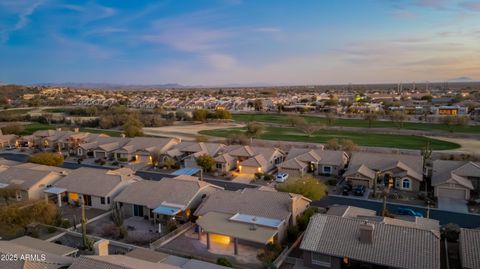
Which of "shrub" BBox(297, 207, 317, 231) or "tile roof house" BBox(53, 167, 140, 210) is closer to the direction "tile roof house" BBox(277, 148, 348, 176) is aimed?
the shrub

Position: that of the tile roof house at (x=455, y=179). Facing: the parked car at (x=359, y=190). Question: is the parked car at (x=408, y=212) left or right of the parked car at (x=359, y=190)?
left

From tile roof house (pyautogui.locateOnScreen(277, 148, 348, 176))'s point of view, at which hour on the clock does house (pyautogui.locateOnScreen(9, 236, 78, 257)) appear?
The house is roughly at 1 o'clock from the tile roof house.

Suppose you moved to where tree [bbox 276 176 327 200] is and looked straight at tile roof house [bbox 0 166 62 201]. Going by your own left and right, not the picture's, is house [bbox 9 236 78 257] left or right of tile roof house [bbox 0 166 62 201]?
left

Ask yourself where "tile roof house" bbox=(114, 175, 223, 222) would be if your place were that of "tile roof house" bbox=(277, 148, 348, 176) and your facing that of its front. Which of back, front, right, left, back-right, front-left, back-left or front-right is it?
front-right

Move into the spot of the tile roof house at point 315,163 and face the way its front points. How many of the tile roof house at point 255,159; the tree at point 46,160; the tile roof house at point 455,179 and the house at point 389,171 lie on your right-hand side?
2

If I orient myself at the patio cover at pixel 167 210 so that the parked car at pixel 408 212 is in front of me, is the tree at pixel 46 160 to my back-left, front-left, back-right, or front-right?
back-left

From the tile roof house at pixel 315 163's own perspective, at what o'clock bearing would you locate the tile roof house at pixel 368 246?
the tile roof house at pixel 368 246 is roughly at 12 o'clock from the tile roof house at pixel 315 163.
